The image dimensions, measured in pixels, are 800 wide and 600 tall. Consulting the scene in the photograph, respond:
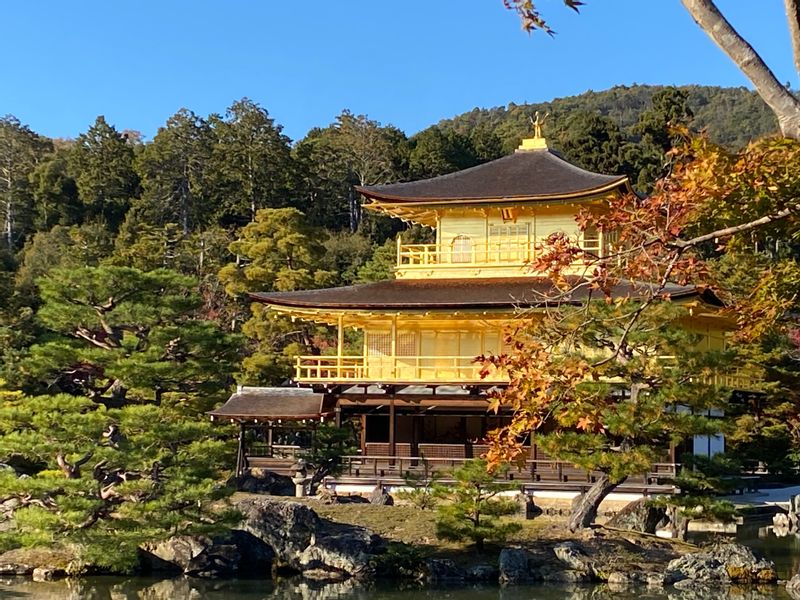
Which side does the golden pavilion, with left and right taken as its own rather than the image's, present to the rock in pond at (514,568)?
front

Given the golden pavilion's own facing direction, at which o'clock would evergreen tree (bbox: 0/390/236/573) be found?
The evergreen tree is roughly at 1 o'clock from the golden pavilion.

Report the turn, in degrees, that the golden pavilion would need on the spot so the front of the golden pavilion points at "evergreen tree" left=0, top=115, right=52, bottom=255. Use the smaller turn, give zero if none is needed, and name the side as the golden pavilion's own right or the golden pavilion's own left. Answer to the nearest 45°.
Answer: approximately 135° to the golden pavilion's own right

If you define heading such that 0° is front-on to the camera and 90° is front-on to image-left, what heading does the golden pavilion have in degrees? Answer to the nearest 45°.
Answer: approximately 0°

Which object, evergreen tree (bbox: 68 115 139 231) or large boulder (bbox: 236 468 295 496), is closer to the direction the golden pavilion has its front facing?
the large boulder

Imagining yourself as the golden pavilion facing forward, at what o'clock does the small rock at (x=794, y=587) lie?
The small rock is roughly at 11 o'clock from the golden pavilion.

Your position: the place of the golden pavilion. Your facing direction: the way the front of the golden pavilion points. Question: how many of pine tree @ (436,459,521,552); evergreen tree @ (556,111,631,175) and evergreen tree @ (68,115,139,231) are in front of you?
1

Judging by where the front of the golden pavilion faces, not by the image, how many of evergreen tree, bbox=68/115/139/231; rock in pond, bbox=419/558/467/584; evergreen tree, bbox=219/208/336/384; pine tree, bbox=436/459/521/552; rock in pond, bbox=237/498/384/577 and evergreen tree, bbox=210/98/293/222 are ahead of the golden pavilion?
3

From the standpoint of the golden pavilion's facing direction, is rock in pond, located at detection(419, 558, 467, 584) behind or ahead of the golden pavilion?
ahead

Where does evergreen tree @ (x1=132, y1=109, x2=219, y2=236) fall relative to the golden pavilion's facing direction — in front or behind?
behind

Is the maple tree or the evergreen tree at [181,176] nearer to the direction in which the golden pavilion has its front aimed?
the maple tree

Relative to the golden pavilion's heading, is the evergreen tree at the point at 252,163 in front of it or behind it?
behind

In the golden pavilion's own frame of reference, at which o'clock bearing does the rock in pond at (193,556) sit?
The rock in pond is roughly at 1 o'clock from the golden pavilion.

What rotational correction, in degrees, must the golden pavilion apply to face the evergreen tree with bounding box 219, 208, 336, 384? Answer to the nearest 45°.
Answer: approximately 135° to its right

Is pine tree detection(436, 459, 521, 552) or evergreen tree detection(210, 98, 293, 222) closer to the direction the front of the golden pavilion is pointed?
the pine tree

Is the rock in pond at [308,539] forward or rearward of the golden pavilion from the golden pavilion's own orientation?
forward
